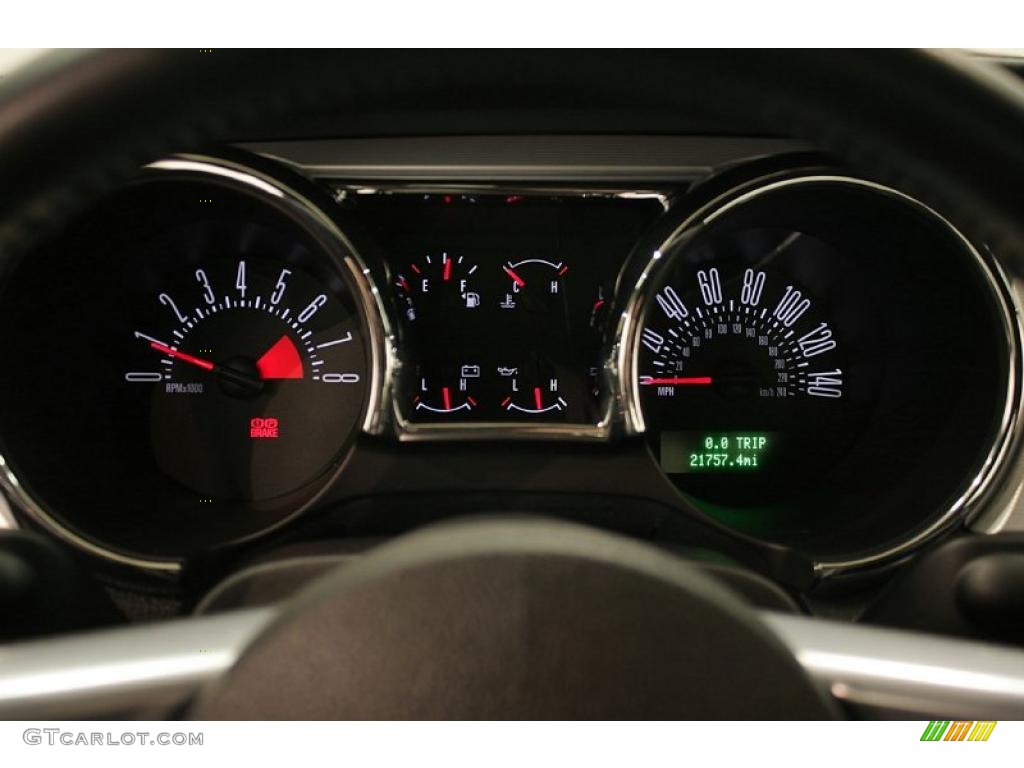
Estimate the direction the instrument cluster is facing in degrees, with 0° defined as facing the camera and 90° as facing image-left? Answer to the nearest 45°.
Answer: approximately 0°
